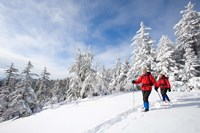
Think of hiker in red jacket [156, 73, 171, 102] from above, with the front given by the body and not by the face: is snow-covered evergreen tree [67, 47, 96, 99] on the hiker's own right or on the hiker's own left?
on the hiker's own right

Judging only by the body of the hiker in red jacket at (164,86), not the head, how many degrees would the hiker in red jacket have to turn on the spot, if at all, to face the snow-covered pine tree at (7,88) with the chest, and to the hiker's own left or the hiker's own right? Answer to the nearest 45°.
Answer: approximately 45° to the hiker's own right

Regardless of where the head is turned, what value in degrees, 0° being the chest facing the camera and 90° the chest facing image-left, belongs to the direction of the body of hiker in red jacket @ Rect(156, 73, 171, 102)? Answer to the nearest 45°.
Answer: approximately 45°

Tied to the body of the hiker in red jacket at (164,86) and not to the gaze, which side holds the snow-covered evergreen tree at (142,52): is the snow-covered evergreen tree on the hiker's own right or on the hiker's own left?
on the hiker's own right

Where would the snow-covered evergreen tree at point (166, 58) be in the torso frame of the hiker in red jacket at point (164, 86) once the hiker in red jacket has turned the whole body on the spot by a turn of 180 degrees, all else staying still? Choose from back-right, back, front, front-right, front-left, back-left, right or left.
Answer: front-left

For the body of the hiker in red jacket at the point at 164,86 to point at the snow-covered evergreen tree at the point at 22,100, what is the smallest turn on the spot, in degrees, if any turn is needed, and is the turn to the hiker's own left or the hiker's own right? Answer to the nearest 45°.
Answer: approximately 45° to the hiker's own right

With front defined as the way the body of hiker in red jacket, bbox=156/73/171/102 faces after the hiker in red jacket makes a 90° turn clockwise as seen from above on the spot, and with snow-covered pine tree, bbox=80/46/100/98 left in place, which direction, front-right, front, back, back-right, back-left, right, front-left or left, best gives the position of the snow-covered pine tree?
front

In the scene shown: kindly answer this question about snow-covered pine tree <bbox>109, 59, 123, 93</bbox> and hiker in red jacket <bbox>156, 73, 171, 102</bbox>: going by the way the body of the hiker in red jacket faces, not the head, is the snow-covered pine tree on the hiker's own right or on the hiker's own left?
on the hiker's own right

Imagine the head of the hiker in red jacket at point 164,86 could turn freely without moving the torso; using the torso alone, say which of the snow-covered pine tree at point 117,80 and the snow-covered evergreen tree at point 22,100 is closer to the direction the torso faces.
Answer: the snow-covered evergreen tree
